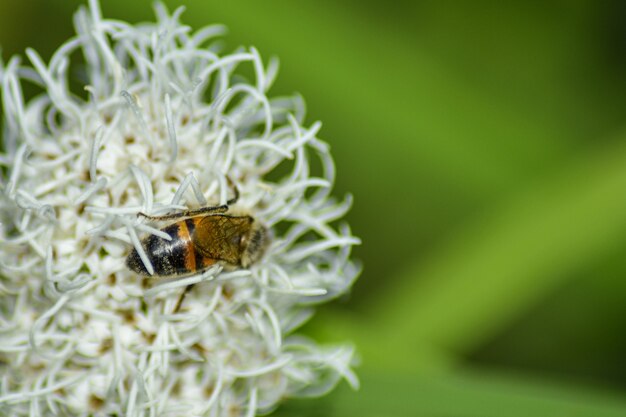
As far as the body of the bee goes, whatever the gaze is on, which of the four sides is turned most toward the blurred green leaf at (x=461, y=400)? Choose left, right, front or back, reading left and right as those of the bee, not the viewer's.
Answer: front

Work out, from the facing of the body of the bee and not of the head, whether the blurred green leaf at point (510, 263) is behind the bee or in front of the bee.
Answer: in front

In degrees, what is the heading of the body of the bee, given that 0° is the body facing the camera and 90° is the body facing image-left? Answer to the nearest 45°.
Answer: approximately 270°
